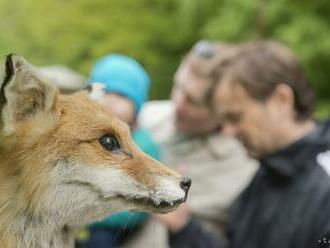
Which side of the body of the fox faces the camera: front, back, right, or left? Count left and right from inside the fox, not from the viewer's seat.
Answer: right

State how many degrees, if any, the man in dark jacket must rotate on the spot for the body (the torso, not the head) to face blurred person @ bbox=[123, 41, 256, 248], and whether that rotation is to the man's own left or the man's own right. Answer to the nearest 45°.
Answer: approximately 45° to the man's own right

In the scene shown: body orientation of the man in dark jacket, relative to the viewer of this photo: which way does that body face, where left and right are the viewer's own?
facing to the left of the viewer

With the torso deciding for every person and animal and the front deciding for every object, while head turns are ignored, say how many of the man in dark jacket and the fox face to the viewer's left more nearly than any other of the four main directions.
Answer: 1

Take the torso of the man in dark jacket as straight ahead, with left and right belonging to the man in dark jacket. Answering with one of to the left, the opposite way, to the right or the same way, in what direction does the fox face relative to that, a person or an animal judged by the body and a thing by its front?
the opposite way

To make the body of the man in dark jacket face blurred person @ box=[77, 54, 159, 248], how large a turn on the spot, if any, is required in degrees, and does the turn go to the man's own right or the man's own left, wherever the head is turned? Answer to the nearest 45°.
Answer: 0° — they already face them
